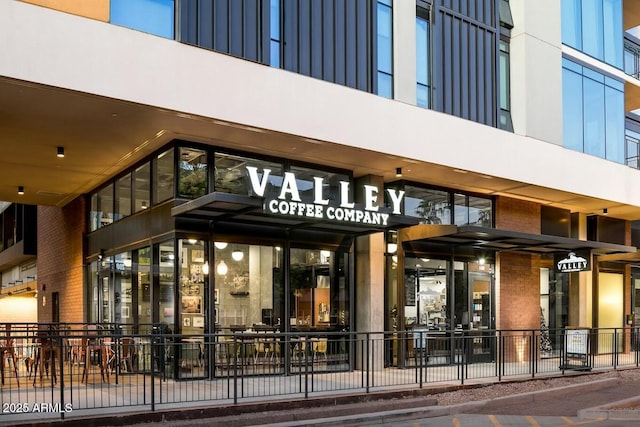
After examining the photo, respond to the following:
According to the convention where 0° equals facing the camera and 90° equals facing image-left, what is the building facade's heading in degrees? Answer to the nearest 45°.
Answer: approximately 315°
